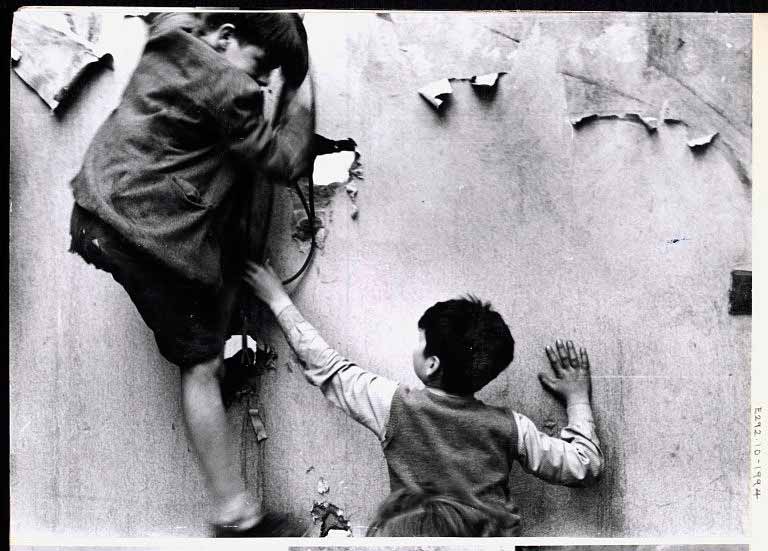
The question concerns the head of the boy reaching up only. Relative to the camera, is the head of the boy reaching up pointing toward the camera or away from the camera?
away from the camera

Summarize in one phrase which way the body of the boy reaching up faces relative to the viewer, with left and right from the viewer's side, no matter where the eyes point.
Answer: facing away from the viewer

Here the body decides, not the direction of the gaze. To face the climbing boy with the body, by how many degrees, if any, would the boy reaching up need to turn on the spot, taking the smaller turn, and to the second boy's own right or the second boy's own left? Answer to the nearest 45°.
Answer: approximately 90° to the second boy's own left
